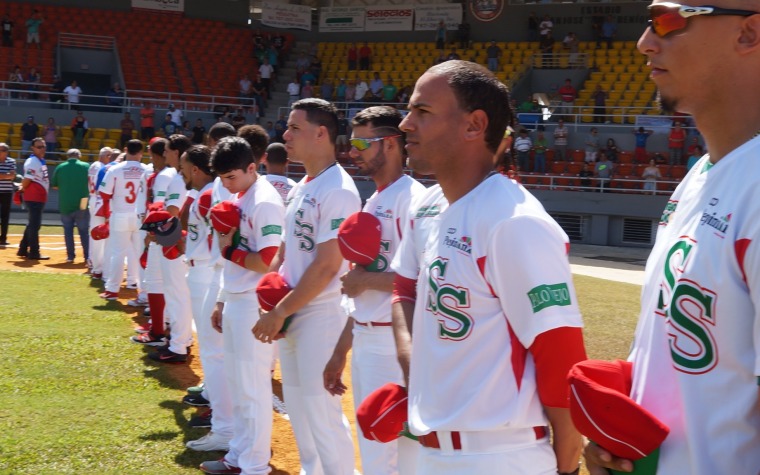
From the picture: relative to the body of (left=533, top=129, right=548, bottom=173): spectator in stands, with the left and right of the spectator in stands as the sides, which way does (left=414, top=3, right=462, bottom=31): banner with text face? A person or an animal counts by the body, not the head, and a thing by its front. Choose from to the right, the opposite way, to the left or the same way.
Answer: the same way

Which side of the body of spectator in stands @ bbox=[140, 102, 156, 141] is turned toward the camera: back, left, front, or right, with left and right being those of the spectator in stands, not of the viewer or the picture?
front

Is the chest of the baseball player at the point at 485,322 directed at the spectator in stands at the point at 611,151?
no

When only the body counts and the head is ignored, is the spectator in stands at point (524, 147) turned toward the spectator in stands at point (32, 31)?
no

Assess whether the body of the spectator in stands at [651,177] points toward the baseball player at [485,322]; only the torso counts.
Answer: yes

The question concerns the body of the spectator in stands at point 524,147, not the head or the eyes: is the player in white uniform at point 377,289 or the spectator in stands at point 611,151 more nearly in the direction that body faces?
the player in white uniform

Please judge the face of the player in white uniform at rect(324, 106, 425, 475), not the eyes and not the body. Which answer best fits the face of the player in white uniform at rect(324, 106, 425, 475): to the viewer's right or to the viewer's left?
to the viewer's left

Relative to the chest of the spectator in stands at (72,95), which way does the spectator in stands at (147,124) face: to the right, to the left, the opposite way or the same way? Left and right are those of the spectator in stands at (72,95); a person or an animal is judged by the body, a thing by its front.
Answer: the same way

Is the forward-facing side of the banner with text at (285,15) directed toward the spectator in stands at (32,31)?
no

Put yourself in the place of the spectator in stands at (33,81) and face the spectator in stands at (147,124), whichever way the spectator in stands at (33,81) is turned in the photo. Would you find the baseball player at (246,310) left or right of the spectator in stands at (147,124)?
right

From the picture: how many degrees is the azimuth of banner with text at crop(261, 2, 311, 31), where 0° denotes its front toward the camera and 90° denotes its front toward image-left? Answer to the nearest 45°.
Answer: approximately 0°

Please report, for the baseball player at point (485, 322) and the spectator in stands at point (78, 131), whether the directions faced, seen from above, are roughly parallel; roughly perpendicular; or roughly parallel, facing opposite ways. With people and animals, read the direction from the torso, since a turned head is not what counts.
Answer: roughly perpendicular

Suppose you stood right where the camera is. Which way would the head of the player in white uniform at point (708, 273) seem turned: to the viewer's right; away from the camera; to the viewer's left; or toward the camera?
to the viewer's left

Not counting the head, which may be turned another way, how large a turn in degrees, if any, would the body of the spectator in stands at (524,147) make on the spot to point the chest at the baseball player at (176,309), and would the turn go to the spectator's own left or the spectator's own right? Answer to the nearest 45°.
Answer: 0° — they already face them

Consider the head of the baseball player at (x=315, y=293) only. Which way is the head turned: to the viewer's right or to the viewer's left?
to the viewer's left

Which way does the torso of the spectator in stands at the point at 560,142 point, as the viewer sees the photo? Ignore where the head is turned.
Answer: toward the camera

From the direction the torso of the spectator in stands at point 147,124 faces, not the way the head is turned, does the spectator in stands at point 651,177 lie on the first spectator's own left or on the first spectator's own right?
on the first spectator's own left

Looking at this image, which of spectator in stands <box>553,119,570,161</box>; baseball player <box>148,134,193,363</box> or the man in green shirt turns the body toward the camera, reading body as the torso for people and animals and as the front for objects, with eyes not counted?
the spectator in stands

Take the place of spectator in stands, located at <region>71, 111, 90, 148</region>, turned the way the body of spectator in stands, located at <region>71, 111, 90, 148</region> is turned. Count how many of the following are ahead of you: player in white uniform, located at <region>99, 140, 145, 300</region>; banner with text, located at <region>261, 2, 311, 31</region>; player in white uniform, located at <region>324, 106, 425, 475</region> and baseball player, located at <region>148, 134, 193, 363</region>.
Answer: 3

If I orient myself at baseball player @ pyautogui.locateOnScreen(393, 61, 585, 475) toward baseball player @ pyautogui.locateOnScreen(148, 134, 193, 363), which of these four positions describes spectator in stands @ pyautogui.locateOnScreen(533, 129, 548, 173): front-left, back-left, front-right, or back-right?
front-right

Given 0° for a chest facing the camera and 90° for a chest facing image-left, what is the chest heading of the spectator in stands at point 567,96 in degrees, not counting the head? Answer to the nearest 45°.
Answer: approximately 0°
